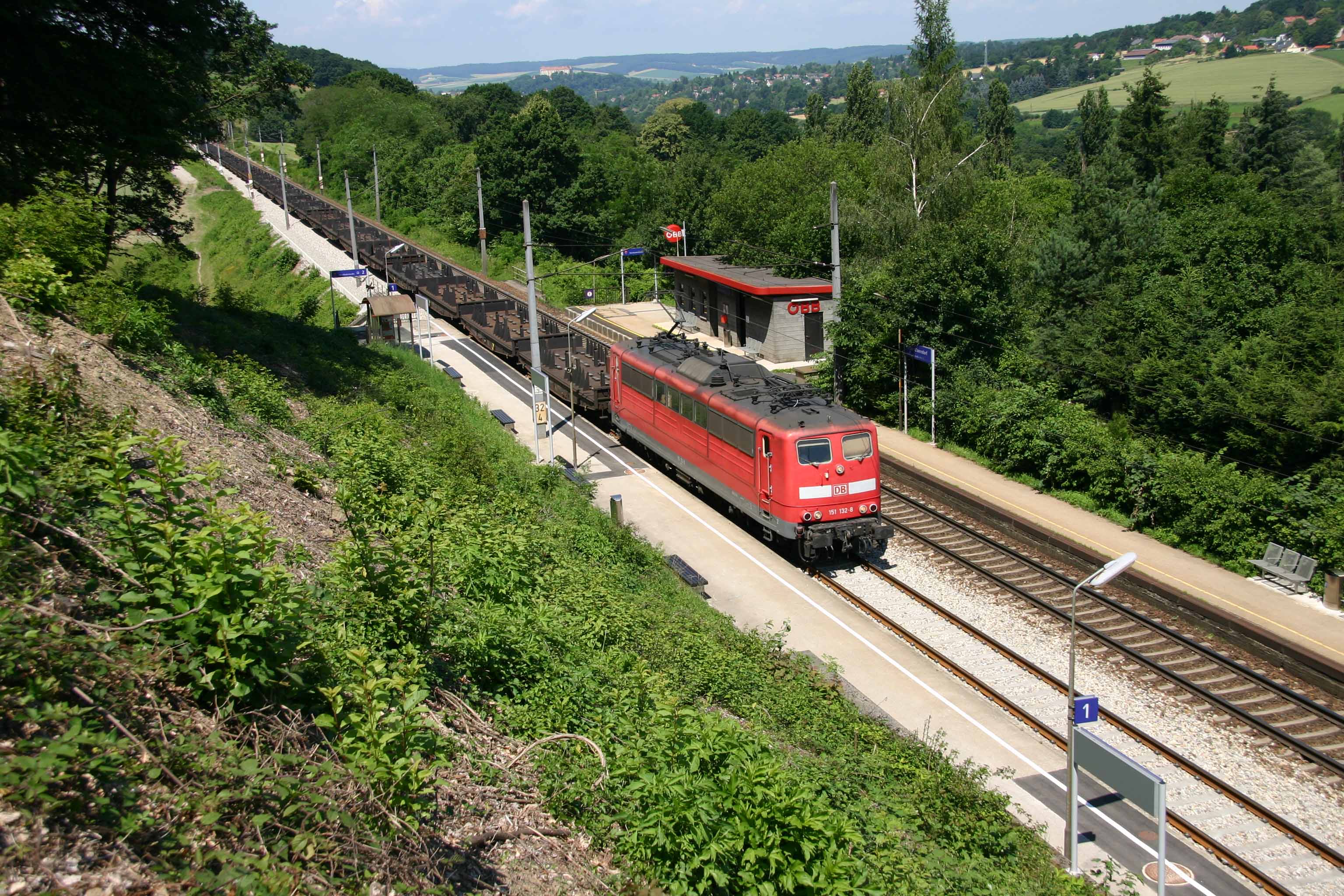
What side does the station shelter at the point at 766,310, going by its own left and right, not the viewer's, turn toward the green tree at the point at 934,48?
back

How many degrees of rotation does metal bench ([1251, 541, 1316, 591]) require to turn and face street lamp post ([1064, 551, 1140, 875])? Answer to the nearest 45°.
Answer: approximately 45° to its left

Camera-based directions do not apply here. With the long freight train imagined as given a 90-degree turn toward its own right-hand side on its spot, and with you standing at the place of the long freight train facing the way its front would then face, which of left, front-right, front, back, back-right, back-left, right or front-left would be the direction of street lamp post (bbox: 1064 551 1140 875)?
front-left

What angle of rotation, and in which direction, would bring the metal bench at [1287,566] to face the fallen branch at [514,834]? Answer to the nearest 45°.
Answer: approximately 45° to its left

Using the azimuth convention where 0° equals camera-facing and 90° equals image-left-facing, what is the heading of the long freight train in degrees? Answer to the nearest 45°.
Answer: approximately 315°

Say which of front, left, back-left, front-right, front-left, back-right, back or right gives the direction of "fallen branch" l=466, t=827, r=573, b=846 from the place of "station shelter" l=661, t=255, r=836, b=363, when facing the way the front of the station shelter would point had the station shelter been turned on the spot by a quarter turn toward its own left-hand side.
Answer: front-right

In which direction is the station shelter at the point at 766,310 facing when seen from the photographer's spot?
facing the viewer and to the left of the viewer

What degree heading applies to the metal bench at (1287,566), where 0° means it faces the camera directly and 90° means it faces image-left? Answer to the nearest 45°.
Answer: approximately 45°

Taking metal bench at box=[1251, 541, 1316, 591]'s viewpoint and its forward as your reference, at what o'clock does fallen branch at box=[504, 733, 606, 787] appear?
The fallen branch is roughly at 11 o'clock from the metal bench.

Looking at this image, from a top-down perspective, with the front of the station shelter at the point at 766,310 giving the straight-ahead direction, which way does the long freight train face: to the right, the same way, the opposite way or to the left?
to the left
